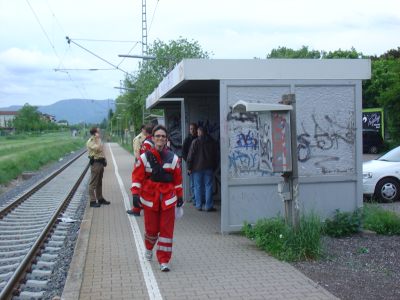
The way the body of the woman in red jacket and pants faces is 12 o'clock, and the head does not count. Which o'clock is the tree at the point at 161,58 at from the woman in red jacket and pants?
The tree is roughly at 6 o'clock from the woman in red jacket and pants.

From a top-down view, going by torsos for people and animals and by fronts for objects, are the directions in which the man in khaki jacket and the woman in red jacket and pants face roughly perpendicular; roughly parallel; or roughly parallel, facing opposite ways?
roughly perpendicular

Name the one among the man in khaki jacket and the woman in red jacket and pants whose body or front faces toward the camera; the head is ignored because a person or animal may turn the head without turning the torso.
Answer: the woman in red jacket and pants

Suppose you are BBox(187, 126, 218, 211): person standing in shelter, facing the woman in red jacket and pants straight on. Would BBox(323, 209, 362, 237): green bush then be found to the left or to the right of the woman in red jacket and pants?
left

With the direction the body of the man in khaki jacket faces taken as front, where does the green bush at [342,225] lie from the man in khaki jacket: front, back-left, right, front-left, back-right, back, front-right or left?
front-right

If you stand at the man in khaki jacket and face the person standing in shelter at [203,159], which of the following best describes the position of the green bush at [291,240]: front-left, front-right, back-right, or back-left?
front-right

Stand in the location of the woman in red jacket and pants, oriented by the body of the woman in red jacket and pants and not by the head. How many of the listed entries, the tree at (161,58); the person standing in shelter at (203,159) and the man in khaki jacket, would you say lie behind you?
3

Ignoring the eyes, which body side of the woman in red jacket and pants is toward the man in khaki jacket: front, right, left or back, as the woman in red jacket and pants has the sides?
back

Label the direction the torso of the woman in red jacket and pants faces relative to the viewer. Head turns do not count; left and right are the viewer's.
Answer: facing the viewer

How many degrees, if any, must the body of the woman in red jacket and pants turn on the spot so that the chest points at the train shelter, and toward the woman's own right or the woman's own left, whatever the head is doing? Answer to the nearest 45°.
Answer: approximately 135° to the woman's own left

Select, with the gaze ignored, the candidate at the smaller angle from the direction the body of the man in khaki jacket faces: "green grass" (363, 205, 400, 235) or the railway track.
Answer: the green grass

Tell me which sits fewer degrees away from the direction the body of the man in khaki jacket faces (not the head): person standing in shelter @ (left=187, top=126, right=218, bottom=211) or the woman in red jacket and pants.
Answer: the person standing in shelter

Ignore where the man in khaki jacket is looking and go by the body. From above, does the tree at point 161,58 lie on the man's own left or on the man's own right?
on the man's own left

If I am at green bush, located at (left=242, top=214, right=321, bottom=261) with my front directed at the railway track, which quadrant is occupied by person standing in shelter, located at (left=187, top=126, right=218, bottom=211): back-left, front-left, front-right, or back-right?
front-right

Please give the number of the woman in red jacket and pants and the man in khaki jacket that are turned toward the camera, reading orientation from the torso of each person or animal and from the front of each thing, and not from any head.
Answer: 1

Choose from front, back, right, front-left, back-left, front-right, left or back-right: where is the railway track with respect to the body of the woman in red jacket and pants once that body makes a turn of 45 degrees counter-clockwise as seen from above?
back

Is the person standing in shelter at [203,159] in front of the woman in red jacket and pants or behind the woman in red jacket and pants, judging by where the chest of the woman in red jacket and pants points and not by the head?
behind

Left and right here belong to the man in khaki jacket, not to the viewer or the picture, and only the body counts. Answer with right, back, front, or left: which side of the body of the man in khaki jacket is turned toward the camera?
right

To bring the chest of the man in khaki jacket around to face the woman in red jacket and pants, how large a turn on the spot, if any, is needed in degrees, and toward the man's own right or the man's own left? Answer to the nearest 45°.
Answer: approximately 90° to the man's own right
